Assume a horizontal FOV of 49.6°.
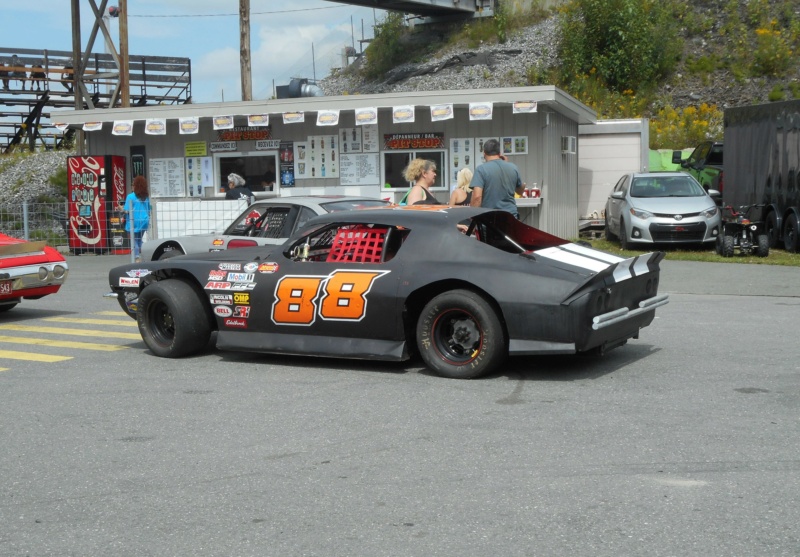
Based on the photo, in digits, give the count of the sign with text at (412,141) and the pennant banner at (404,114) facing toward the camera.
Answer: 2

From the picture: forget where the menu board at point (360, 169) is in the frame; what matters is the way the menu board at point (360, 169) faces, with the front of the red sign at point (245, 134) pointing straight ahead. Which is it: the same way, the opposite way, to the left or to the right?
the same way

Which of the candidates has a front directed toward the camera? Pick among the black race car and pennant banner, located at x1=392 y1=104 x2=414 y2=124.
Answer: the pennant banner

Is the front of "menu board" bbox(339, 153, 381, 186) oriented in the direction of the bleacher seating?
no

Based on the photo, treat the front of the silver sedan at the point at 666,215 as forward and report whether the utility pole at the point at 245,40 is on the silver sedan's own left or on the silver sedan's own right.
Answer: on the silver sedan's own right

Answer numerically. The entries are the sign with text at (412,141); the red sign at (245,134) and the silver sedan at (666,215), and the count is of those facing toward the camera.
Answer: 3

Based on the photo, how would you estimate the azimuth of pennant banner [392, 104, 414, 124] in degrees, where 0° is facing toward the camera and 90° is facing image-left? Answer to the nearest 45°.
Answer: approximately 0°

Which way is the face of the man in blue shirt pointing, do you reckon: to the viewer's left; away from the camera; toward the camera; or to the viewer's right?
away from the camera

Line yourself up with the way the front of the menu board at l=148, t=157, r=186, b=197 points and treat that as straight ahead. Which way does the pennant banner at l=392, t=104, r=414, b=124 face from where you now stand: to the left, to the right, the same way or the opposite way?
the same way

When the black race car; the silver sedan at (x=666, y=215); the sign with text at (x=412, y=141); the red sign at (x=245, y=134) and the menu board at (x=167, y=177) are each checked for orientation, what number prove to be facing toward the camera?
4

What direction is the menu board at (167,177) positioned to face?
toward the camera

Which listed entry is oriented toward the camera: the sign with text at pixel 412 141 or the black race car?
the sign with text

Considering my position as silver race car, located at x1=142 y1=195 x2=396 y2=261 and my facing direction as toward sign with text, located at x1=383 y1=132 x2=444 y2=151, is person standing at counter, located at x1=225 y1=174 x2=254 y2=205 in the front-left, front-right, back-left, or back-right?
front-left

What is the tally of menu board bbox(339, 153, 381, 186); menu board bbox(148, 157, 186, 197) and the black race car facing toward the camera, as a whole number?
2

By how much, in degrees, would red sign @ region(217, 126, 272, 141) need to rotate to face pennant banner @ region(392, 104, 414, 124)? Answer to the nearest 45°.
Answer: approximately 45° to its left

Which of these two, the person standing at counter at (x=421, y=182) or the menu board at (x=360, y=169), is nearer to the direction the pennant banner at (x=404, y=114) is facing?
the person standing at counter

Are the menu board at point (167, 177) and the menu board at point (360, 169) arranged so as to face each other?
no

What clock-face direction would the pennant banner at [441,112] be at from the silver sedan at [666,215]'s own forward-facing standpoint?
The pennant banner is roughly at 3 o'clock from the silver sedan.

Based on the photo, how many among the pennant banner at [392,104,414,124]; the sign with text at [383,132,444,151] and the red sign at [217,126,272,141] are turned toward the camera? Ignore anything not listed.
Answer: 3

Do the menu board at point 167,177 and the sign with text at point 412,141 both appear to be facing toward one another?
no

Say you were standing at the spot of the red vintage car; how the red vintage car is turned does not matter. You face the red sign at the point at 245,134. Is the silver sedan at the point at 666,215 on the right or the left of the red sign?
right

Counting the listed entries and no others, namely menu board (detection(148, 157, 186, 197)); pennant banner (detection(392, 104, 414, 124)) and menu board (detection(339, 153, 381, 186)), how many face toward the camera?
3

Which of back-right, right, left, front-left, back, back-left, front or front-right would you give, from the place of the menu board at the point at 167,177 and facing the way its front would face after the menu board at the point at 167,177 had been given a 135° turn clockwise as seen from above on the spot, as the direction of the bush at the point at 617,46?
right
